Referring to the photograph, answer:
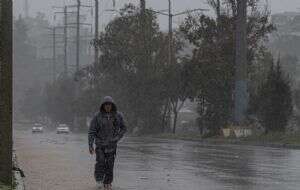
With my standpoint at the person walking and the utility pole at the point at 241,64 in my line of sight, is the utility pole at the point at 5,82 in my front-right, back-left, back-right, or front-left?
back-left

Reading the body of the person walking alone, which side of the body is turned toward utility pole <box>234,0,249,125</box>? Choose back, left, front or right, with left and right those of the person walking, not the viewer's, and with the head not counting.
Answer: back

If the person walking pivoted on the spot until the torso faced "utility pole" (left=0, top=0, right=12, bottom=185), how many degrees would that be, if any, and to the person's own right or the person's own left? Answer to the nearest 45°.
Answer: approximately 90° to the person's own right

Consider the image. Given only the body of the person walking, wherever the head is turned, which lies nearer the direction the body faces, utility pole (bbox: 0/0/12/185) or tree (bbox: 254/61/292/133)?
the utility pole

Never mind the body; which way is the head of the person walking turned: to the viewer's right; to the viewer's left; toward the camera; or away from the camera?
toward the camera
